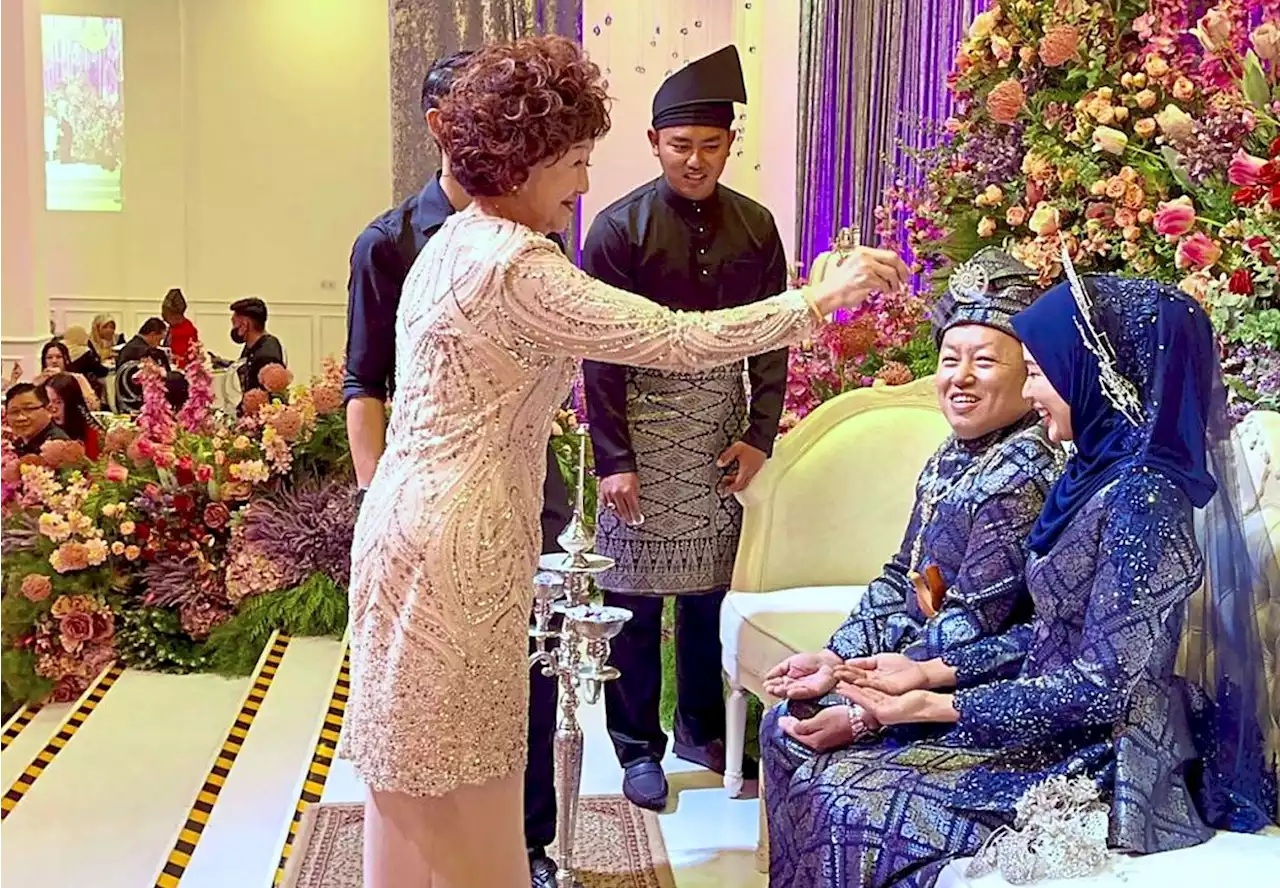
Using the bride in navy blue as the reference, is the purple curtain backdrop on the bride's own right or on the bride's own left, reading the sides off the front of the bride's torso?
on the bride's own right

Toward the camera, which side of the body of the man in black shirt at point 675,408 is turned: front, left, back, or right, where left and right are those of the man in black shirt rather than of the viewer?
front

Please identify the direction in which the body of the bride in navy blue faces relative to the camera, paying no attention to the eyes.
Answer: to the viewer's left

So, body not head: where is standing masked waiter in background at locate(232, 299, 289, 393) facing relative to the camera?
to the viewer's left

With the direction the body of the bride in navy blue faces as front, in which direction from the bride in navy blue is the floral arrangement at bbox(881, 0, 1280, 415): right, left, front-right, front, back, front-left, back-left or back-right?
right

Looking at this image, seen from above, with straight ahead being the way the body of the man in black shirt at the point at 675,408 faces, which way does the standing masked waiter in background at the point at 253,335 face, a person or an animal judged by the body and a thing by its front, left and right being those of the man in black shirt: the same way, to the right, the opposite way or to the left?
to the right

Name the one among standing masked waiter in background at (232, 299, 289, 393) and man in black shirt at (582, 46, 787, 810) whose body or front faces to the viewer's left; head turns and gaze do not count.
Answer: the standing masked waiter in background

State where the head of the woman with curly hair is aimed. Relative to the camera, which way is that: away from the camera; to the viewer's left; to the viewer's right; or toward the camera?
to the viewer's right

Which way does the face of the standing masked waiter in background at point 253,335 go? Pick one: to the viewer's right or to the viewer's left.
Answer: to the viewer's left

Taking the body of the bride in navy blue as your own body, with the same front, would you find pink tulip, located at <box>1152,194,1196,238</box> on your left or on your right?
on your right
